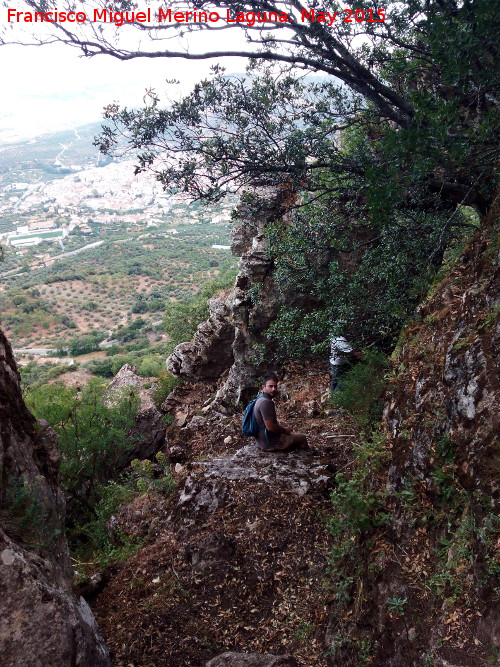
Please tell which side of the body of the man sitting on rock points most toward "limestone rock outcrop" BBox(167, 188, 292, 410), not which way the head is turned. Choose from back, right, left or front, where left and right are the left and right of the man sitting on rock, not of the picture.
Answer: left

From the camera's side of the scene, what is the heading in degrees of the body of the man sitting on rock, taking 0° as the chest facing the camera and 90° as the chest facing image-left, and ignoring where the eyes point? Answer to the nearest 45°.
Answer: approximately 270°

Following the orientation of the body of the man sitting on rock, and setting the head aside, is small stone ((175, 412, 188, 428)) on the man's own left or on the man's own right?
on the man's own left

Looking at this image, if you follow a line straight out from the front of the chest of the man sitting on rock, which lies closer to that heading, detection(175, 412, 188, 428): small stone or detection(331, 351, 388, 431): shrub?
the shrub

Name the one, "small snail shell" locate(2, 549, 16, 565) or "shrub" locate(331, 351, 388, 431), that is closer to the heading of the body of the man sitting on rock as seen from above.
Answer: the shrub

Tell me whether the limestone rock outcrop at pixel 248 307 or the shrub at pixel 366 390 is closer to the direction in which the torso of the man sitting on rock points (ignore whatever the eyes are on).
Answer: the shrub

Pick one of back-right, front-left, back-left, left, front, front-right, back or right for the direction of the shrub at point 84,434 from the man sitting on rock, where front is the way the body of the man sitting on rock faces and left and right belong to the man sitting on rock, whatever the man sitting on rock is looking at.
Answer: back-left

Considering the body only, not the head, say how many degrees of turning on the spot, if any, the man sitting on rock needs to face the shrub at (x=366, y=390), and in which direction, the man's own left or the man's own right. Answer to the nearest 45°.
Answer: approximately 45° to the man's own left
